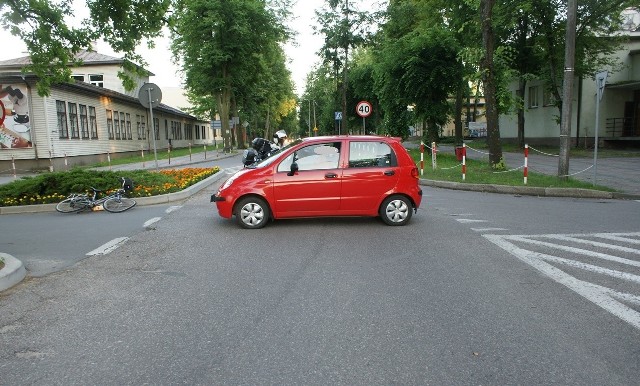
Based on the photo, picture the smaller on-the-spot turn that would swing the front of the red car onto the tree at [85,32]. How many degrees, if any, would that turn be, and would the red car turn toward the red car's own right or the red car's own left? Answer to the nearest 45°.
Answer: approximately 45° to the red car's own right

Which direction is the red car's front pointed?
to the viewer's left

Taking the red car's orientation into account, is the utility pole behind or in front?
behind

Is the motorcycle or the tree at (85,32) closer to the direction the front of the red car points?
the tree

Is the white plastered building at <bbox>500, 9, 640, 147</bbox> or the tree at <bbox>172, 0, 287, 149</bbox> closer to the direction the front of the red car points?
the tree

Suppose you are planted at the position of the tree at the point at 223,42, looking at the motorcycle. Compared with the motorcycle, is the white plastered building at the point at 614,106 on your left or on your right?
left

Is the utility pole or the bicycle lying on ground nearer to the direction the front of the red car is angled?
the bicycle lying on ground

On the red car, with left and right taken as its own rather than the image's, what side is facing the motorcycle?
right

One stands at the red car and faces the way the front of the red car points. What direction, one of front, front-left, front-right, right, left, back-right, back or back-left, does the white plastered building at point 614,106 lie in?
back-right
